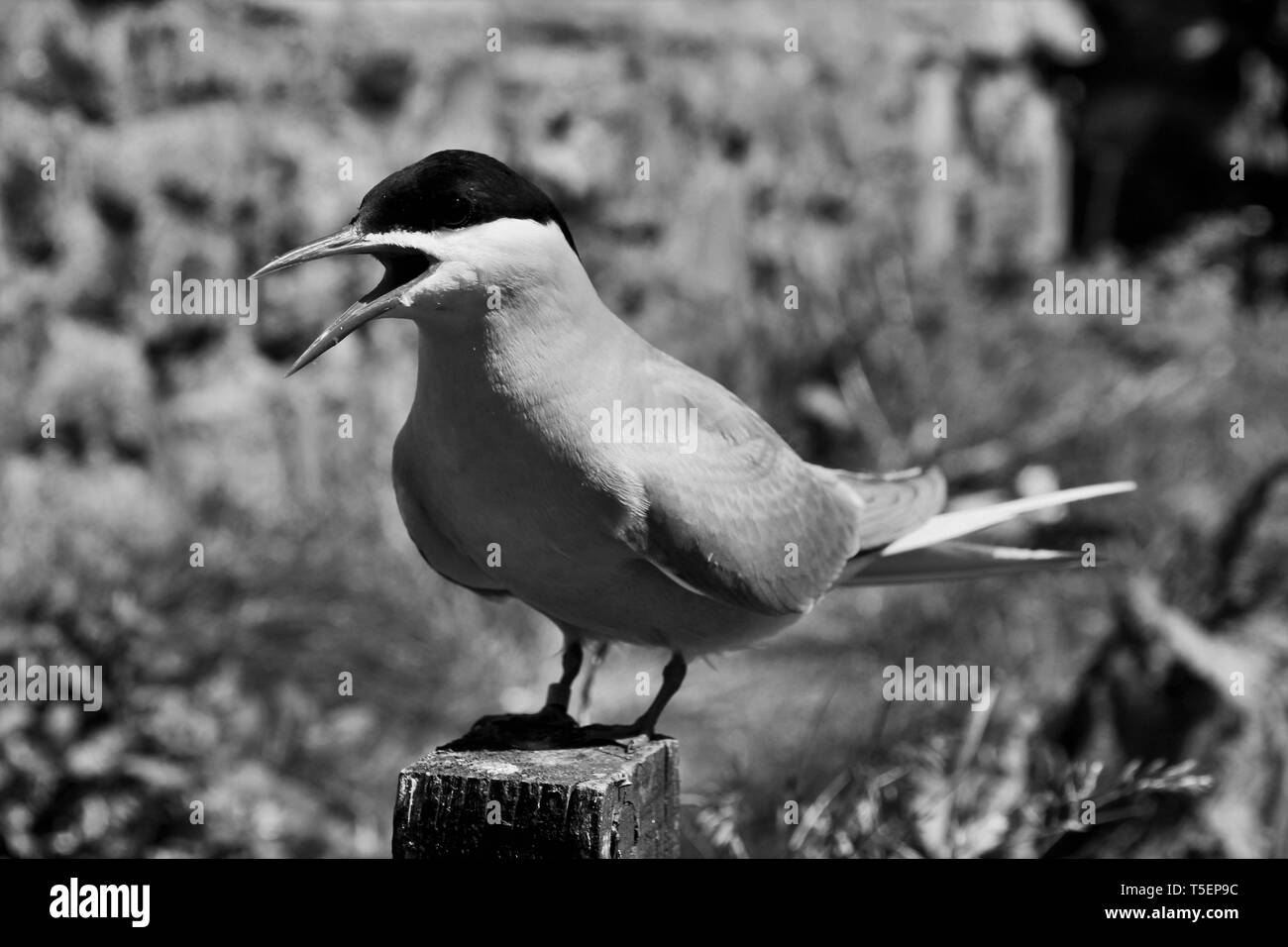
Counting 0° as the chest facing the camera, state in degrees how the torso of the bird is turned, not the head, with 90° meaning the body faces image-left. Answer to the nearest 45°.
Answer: approximately 45°
